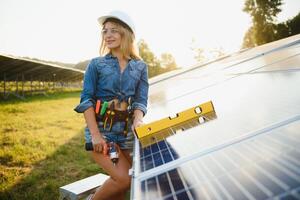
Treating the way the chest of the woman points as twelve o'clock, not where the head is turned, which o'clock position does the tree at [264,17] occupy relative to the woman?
The tree is roughly at 7 o'clock from the woman.

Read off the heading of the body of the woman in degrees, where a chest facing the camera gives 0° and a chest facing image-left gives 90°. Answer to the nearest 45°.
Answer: approximately 0°

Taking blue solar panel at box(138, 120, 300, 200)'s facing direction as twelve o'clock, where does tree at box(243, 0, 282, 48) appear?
The tree is roughly at 5 o'clock from the blue solar panel.

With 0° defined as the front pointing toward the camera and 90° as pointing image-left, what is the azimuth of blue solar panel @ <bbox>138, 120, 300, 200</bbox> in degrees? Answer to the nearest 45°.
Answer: approximately 45°

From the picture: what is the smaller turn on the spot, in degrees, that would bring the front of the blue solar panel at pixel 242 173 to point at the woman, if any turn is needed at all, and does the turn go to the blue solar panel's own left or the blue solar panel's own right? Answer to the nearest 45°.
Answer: approximately 90° to the blue solar panel's own right
